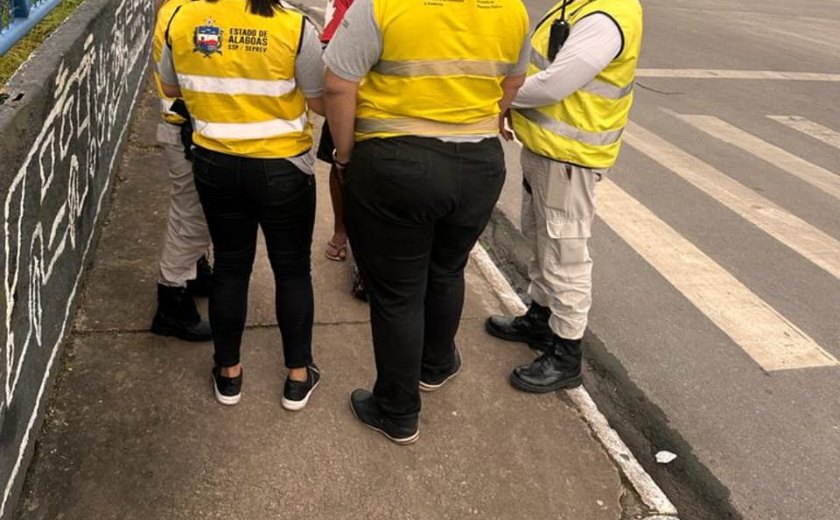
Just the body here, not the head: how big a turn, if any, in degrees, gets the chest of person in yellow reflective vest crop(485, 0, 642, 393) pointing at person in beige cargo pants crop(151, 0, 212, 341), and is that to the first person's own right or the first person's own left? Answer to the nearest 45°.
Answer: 0° — they already face them

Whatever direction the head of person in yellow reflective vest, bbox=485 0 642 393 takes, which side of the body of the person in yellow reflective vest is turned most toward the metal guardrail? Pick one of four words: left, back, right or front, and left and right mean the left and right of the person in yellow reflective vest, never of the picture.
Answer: front

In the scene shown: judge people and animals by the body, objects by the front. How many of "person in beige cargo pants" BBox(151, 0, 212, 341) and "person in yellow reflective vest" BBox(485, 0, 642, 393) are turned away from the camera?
0

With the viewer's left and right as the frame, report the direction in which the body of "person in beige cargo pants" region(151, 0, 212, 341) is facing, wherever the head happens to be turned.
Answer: facing to the right of the viewer

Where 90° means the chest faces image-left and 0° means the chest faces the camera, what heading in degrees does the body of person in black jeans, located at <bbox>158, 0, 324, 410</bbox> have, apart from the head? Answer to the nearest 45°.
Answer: approximately 180°

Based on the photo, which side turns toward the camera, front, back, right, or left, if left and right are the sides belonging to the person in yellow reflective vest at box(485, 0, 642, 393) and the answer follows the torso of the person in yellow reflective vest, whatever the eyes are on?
left

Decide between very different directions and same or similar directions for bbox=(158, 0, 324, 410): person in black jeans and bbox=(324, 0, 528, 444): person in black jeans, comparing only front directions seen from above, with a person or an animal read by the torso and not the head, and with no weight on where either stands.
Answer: same or similar directions

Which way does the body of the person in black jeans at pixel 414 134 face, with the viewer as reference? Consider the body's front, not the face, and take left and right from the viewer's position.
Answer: facing away from the viewer and to the left of the viewer

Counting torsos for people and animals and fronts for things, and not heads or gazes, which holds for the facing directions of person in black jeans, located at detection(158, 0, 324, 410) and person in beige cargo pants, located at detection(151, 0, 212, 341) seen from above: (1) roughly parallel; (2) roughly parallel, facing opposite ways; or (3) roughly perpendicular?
roughly perpendicular

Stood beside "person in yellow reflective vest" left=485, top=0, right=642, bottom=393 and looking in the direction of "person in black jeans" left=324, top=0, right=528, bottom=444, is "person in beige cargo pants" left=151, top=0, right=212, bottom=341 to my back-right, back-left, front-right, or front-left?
front-right

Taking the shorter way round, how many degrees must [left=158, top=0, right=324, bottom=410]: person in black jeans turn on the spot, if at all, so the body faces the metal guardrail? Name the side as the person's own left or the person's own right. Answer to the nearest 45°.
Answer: approximately 45° to the person's own left

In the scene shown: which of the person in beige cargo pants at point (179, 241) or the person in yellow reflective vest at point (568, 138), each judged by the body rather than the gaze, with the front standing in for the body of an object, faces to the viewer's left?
the person in yellow reflective vest

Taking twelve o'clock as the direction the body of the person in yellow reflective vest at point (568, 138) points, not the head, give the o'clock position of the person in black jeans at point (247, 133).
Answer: The person in black jeans is roughly at 11 o'clock from the person in yellow reflective vest.
